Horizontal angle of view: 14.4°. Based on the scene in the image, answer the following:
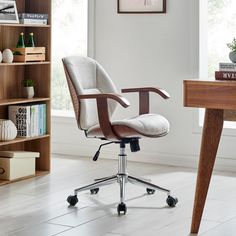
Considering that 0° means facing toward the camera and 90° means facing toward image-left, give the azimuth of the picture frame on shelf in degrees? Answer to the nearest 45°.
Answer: approximately 315°

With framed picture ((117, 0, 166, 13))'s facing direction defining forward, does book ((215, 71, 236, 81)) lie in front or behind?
in front

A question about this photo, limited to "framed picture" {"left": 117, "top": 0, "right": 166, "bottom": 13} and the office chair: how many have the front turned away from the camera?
0

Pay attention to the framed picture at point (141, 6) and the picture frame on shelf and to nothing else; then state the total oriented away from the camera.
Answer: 0

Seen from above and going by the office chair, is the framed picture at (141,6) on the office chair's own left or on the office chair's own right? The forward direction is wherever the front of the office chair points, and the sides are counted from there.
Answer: on the office chair's own left

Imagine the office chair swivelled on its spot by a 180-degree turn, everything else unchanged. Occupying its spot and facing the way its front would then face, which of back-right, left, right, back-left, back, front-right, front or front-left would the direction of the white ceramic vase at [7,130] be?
front

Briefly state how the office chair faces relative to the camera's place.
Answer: facing the viewer and to the right of the viewer

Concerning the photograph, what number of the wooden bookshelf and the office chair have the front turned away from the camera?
0

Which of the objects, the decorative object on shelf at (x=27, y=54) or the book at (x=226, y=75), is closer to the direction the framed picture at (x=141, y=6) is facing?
the book

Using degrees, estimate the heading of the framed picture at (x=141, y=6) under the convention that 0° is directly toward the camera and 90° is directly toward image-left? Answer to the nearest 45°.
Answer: approximately 0°

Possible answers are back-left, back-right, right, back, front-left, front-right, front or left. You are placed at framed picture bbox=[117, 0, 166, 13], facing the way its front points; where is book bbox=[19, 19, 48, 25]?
front-right

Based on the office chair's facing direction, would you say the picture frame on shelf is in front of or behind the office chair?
behind

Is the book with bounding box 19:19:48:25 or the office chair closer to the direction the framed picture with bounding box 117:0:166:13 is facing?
the office chair
